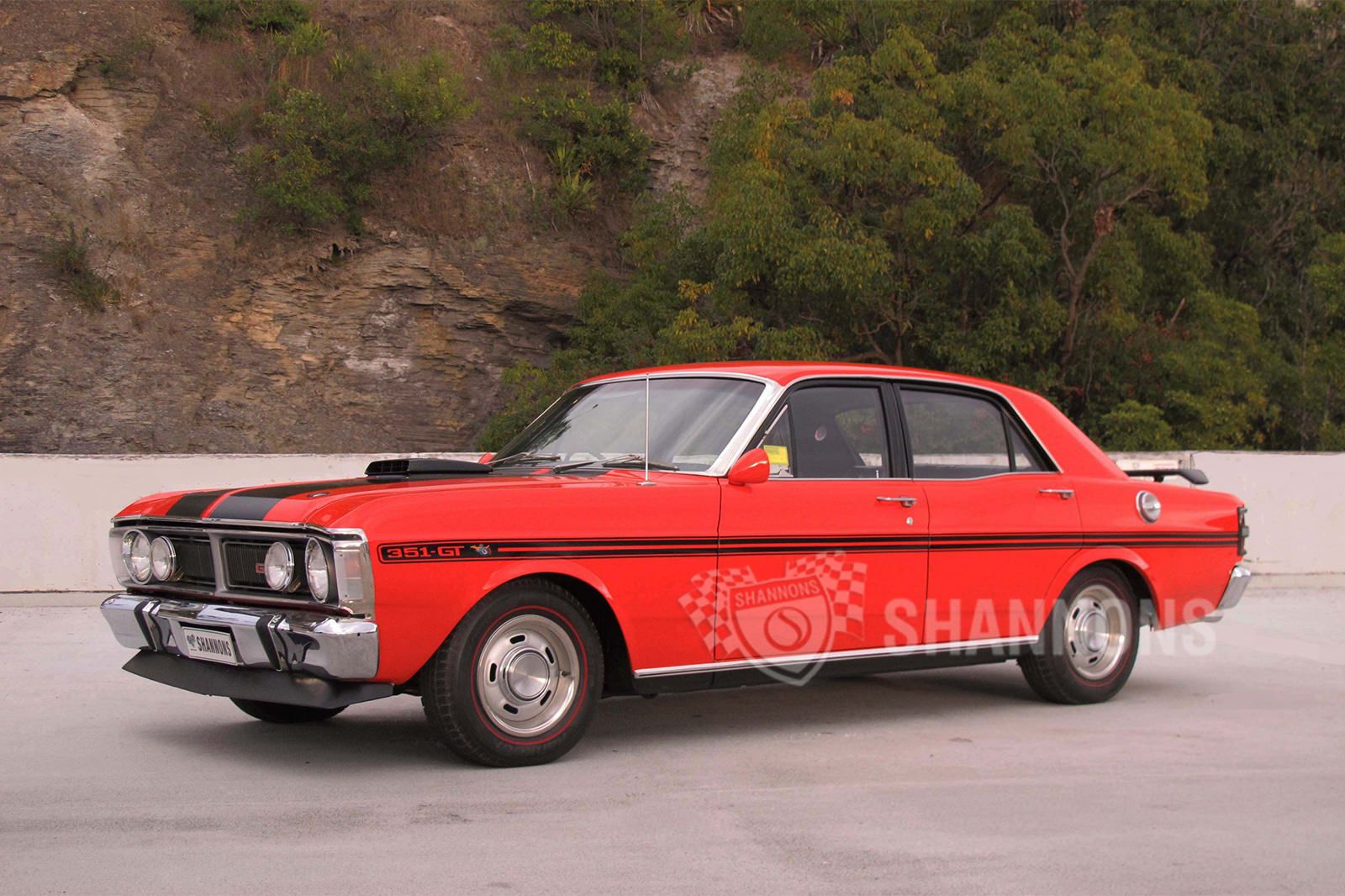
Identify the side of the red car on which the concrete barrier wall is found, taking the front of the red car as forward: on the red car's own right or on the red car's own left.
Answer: on the red car's own right

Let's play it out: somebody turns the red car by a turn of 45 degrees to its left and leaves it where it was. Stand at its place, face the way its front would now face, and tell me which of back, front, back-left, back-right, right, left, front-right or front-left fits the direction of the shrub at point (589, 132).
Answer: back

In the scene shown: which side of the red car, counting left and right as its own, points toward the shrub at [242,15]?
right

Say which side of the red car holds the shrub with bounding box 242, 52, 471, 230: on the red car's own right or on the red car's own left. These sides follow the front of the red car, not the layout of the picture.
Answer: on the red car's own right

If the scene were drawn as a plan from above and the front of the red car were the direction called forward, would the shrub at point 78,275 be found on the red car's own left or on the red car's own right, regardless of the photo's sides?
on the red car's own right

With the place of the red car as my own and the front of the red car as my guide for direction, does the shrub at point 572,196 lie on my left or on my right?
on my right
